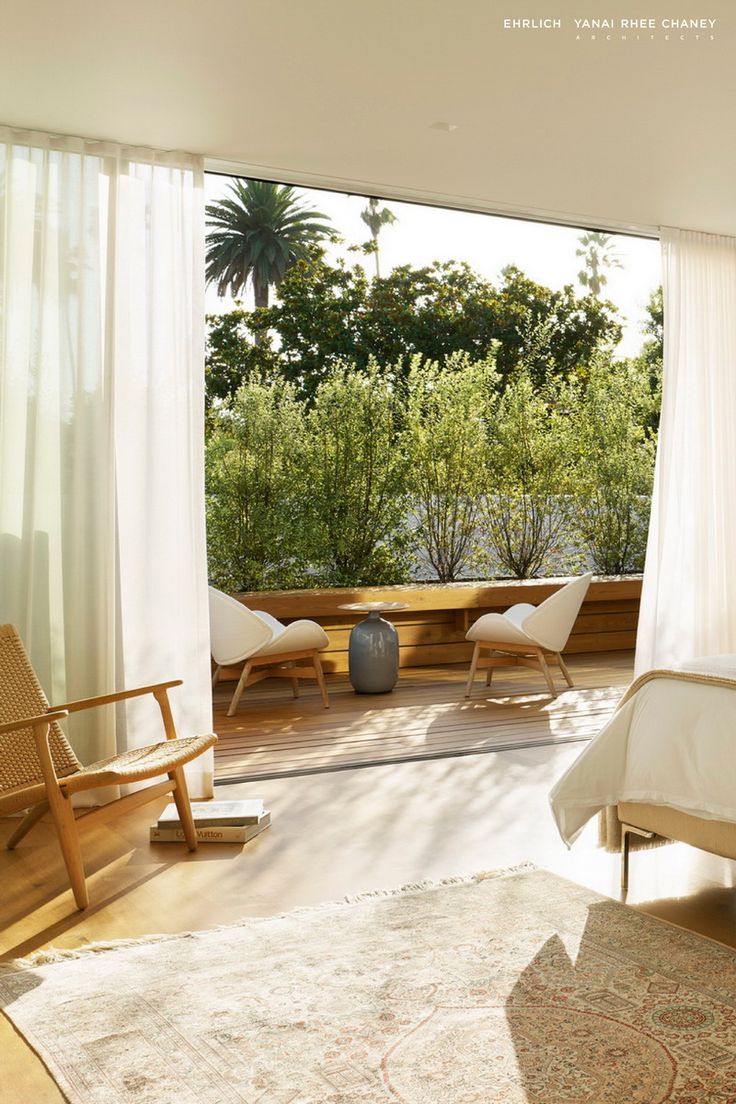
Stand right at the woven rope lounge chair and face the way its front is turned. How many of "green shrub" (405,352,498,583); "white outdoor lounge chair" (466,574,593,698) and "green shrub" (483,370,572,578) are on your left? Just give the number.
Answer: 3

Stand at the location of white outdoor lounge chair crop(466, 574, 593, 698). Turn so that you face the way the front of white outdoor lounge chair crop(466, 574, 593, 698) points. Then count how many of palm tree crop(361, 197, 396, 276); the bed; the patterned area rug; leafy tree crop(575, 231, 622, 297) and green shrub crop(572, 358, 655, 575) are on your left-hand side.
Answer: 2

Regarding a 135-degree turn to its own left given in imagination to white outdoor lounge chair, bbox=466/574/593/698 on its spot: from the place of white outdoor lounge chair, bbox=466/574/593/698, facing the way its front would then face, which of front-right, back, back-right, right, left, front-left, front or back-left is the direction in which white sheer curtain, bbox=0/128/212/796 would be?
right

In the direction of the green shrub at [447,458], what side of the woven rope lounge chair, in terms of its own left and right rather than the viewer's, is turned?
left

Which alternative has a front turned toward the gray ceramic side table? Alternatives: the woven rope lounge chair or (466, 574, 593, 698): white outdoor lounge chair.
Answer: the white outdoor lounge chair

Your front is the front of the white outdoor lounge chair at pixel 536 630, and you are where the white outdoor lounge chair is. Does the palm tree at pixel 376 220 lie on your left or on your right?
on your right

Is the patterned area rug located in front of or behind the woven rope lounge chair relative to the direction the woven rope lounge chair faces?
in front

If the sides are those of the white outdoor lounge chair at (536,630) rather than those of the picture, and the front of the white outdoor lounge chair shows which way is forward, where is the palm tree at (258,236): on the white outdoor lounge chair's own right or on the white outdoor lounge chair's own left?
on the white outdoor lounge chair's own right

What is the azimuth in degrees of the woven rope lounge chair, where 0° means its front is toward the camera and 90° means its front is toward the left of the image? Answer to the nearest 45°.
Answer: approximately 315°

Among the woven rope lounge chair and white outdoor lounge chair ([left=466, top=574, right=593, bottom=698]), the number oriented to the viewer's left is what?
1

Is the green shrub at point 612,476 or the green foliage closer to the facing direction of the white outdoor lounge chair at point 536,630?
the green foliage

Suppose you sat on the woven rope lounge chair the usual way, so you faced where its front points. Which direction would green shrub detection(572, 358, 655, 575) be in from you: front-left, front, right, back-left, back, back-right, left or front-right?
left

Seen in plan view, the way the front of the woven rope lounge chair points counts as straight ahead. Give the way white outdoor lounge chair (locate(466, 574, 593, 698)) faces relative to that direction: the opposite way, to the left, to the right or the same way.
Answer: the opposite way

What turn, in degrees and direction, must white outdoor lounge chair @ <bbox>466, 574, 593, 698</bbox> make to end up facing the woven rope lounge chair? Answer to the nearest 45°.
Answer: approximately 45° to its left

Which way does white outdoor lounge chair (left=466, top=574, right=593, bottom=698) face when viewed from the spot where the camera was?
facing to the left of the viewer

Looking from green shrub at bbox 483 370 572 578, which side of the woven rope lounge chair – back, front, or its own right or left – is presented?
left

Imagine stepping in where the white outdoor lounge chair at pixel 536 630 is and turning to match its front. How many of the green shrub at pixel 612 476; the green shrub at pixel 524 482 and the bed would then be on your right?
2

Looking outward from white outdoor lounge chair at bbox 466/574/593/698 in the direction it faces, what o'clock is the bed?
The bed is roughly at 9 o'clock from the white outdoor lounge chair.

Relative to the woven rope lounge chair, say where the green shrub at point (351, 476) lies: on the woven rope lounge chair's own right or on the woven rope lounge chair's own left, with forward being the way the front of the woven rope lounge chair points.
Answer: on the woven rope lounge chair's own left
